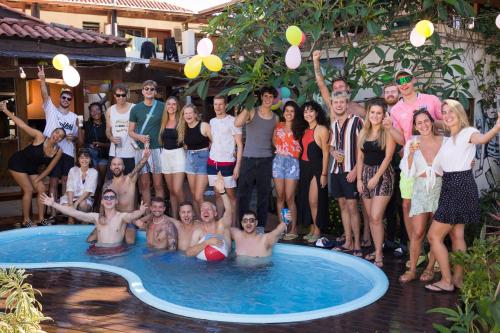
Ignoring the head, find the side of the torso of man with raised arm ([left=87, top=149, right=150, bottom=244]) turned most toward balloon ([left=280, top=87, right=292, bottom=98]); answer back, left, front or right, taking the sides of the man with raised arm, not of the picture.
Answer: left

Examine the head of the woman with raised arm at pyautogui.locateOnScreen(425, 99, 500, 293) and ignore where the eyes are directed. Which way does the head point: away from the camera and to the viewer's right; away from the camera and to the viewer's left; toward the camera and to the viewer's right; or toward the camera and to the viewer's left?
toward the camera and to the viewer's left

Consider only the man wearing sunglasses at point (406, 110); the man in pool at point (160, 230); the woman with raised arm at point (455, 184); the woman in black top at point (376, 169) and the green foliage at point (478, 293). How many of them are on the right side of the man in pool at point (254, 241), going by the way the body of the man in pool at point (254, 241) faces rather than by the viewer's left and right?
1

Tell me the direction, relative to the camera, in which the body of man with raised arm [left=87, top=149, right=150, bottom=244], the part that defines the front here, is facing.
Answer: toward the camera

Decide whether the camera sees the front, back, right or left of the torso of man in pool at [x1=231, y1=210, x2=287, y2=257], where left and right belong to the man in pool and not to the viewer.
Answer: front

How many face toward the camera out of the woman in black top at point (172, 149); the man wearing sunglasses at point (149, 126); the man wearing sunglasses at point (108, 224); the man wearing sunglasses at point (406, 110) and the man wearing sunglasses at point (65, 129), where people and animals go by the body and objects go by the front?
5

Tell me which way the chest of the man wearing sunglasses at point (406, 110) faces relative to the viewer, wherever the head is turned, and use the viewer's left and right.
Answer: facing the viewer

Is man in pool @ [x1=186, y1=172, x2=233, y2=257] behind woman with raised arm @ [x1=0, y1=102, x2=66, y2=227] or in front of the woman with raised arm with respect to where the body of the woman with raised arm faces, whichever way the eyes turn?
in front

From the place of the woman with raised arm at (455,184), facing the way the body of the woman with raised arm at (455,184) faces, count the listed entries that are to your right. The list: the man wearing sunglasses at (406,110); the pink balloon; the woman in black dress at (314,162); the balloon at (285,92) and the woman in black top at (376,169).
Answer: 5

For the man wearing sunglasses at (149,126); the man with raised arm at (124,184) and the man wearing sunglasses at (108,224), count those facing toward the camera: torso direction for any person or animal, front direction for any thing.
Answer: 3

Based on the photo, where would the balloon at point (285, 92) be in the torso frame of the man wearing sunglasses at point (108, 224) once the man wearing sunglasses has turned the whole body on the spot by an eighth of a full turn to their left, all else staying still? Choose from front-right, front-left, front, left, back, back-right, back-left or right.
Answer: front-left

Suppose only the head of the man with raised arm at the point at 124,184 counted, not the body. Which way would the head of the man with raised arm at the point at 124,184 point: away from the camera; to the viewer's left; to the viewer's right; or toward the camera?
toward the camera

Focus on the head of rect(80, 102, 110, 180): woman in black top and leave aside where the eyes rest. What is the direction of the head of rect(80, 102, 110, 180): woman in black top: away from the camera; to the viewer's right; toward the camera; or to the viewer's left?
toward the camera

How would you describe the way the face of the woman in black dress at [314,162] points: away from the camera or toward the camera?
toward the camera

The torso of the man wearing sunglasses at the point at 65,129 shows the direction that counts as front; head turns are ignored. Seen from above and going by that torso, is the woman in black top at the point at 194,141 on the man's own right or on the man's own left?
on the man's own left

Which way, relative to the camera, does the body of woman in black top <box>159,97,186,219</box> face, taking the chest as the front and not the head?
toward the camera

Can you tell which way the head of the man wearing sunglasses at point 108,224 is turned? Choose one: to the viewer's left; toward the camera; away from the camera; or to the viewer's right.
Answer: toward the camera
